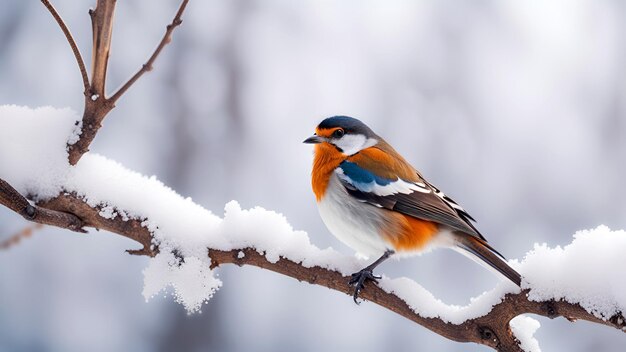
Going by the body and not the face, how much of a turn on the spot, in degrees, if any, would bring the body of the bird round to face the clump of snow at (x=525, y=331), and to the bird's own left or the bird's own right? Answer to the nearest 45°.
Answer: approximately 135° to the bird's own left

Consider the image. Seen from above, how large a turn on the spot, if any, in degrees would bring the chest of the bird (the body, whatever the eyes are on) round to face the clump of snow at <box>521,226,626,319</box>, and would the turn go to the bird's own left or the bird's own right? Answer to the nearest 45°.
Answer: approximately 135° to the bird's own left

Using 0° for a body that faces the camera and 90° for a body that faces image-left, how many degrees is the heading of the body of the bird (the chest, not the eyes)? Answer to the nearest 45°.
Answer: approximately 90°

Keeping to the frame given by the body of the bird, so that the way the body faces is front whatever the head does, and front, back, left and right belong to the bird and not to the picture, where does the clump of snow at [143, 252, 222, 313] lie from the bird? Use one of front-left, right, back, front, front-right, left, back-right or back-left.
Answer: front-left
